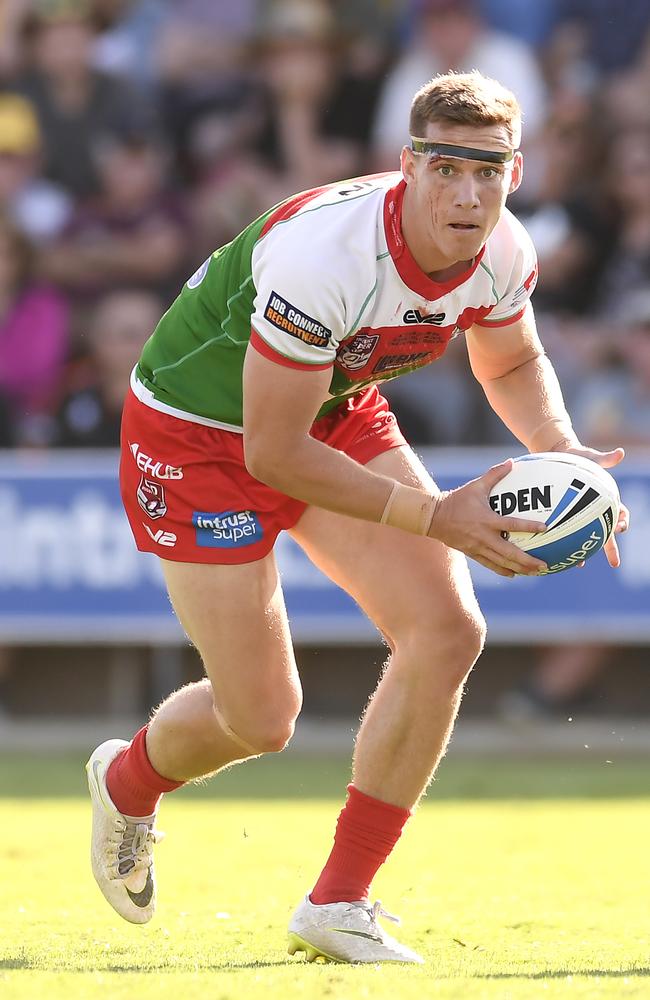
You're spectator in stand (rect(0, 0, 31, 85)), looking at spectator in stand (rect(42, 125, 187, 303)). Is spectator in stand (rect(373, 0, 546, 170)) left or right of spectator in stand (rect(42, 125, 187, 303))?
left

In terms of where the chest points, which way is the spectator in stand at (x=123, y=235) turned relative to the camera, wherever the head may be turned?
toward the camera

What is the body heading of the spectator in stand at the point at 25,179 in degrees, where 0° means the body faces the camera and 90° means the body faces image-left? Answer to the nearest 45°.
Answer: approximately 0°

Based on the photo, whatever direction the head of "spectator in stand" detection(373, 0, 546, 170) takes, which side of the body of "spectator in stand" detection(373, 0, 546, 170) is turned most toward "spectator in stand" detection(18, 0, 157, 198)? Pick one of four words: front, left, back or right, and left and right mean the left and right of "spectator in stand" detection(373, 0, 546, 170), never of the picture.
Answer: right

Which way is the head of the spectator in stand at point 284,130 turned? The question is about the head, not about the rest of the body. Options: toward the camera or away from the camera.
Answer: toward the camera

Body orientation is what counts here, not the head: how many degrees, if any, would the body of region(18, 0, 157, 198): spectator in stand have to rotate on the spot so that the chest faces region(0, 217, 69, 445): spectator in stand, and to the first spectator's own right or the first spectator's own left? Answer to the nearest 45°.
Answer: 0° — they already face them

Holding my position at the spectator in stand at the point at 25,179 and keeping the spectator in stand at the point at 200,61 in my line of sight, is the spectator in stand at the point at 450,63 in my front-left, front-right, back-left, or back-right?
front-right

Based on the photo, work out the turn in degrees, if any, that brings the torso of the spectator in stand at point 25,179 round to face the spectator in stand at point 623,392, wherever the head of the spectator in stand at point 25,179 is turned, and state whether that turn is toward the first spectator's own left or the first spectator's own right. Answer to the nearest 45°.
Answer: approximately 45° to the first spectator's own left

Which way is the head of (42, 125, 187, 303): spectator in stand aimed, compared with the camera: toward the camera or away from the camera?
toward the camera

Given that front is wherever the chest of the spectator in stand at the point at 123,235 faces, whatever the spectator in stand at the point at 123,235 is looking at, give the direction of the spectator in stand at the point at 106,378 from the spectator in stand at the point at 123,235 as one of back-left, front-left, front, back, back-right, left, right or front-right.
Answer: front

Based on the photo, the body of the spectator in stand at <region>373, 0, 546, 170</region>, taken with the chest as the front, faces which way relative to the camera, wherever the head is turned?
toward the camera

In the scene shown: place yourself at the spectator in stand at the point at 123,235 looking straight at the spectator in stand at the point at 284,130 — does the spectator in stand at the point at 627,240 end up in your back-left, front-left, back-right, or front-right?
front-right

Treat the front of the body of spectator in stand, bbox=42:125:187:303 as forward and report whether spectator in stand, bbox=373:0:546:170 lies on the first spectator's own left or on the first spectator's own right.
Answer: on the first spectator's own left

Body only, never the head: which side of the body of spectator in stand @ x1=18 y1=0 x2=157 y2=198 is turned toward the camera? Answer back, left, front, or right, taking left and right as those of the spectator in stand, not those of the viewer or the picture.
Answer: front
